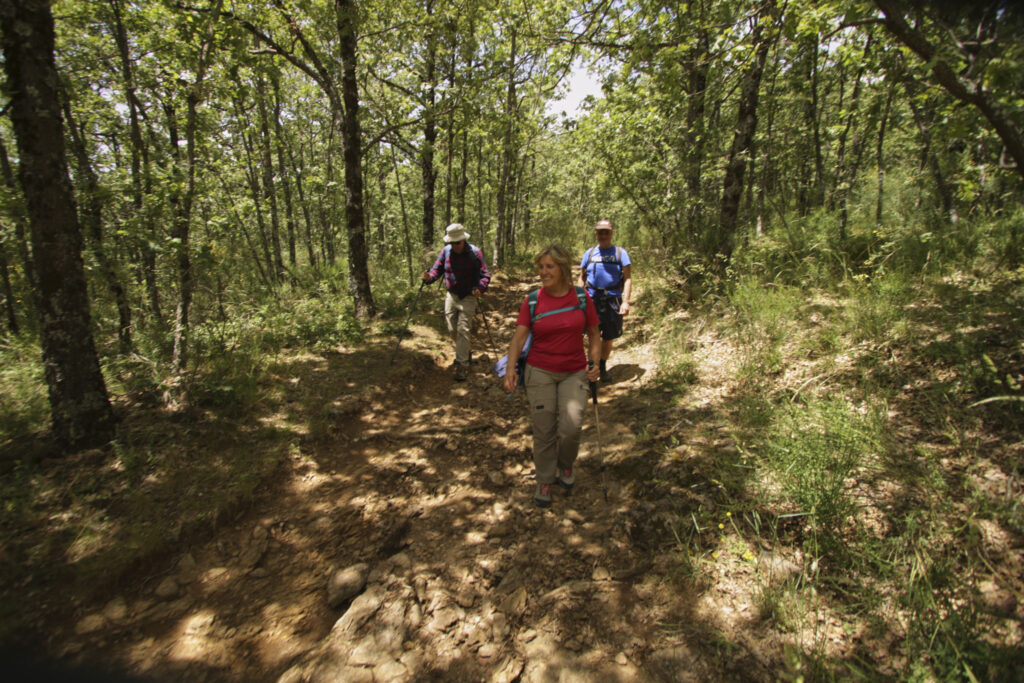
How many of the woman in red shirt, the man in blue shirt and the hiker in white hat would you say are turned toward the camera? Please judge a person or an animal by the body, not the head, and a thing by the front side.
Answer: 3

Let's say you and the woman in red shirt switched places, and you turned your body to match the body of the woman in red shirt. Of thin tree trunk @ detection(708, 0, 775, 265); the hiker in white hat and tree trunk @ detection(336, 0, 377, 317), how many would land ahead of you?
0

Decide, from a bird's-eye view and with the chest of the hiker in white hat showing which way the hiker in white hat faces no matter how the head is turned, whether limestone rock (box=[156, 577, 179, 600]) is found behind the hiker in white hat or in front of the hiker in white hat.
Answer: in front

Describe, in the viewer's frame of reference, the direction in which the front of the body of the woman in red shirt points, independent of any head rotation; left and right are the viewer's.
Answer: facing the viewer

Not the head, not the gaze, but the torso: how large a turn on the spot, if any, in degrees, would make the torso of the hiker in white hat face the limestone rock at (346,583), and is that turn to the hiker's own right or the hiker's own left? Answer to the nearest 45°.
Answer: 0° — they already face it

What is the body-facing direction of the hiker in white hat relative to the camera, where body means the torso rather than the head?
toward the camera

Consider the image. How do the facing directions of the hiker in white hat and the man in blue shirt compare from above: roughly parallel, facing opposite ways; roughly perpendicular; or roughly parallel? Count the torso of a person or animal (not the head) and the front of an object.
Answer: roughly parallel

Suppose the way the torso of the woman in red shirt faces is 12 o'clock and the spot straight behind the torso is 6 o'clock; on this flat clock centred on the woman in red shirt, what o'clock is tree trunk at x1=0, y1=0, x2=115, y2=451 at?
The tree trunk is roughly at 3 o'clock from the woman in red shirt.

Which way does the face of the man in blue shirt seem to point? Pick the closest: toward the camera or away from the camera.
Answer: toward the camera

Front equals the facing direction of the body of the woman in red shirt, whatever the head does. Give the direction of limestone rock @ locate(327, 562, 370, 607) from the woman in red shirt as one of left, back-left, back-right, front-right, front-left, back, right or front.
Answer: front-right

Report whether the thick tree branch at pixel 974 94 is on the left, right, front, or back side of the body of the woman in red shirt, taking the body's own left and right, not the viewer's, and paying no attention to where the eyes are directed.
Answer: left

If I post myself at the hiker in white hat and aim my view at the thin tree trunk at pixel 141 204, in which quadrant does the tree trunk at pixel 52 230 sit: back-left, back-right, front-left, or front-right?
front-left

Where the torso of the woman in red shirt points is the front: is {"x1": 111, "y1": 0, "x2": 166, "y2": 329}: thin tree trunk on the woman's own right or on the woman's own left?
on the woman's own right

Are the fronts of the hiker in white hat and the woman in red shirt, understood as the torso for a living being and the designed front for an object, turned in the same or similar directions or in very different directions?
same or similar directions

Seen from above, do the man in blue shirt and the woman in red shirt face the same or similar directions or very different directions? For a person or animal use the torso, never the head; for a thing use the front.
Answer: same or similar directions

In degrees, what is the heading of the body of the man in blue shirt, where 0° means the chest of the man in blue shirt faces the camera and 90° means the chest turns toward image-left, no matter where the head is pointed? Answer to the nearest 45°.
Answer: approximately 0°

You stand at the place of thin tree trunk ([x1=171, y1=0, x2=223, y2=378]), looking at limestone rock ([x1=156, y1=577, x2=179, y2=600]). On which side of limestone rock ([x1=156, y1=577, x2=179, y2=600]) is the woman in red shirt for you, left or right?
left
